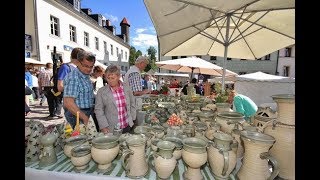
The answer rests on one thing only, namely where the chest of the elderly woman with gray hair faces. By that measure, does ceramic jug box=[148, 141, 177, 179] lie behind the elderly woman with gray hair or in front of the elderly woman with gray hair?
in front

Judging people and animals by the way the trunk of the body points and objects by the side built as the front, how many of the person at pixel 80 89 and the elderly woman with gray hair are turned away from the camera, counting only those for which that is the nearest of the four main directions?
0

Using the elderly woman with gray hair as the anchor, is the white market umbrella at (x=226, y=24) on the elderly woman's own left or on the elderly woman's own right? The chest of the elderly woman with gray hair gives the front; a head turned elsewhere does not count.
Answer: on the elderly woman's own left

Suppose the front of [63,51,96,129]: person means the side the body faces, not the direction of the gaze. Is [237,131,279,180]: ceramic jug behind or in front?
in front

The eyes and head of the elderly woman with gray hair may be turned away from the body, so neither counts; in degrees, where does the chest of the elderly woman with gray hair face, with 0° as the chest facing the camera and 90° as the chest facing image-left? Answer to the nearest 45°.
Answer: approximately 315°

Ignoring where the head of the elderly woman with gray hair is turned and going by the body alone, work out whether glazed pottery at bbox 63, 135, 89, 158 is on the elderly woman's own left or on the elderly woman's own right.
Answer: on the elderly woman's own right

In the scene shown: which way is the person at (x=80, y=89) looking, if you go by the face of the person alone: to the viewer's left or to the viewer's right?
to the viewer's right

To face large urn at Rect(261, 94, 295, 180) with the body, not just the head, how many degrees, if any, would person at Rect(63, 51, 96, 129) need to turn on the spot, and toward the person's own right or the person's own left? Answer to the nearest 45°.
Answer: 0° — they already face it

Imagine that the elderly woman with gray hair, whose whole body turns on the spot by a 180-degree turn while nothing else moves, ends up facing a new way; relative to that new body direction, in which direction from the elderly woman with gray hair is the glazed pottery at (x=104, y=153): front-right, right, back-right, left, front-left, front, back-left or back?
back-left

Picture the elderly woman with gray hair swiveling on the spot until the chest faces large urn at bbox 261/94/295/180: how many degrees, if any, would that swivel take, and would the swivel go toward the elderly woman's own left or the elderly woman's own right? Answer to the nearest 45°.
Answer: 0° — they already face it
